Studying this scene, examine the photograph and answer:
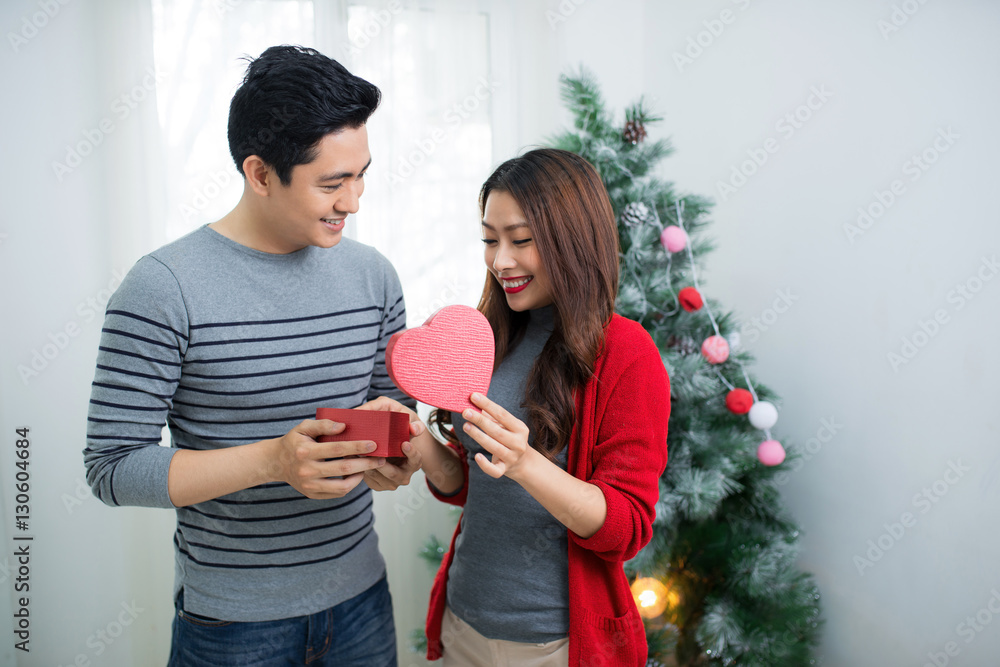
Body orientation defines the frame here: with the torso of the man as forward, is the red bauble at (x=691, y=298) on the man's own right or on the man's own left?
on the man's own left

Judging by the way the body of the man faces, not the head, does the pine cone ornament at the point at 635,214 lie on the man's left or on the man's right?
on the man's left

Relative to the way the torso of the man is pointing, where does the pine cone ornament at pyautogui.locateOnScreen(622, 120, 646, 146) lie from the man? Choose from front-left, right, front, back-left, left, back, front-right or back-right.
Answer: left

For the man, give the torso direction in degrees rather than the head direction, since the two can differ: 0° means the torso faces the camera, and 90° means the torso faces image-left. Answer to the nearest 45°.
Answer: approximately 315°

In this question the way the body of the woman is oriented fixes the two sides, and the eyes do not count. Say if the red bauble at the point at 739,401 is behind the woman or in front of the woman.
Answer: behind

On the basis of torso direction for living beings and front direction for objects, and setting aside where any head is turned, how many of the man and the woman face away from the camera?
0
